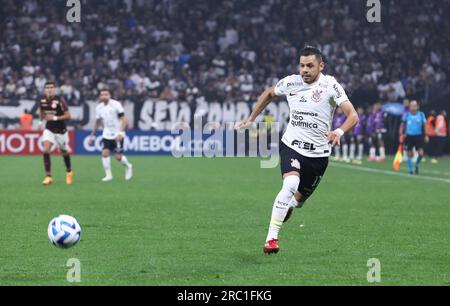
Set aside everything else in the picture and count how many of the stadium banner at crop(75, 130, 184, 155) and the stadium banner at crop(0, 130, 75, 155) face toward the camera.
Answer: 2

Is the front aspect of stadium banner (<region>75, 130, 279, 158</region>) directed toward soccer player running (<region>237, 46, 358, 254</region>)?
yes

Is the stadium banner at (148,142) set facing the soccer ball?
yes

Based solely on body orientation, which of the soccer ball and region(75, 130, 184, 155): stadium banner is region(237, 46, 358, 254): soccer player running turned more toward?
the soccer ball

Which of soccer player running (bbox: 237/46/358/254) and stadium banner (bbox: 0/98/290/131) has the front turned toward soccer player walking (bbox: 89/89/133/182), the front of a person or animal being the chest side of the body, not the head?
the stadium banner

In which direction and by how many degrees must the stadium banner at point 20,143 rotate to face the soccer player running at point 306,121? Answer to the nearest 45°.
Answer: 0° — it already faces them

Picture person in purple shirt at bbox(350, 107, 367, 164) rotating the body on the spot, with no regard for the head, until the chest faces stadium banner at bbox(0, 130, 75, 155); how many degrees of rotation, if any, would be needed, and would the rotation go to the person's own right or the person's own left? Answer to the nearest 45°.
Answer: approximately 45° to the person's own right

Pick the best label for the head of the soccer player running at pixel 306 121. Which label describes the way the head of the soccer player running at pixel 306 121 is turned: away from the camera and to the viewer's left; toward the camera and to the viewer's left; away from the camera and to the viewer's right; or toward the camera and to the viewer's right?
toward the camera and to the viewer's left

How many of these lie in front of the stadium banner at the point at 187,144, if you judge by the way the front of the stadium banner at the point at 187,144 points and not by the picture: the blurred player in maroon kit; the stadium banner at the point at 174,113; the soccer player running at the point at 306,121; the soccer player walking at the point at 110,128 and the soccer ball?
4

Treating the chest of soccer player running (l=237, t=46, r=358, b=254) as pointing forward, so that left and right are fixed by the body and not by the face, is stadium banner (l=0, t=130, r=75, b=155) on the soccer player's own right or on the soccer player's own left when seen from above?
on the soccer player's own right

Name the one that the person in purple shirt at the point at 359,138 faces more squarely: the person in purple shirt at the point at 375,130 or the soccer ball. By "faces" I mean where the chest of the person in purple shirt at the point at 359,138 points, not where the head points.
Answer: the soccer ball
